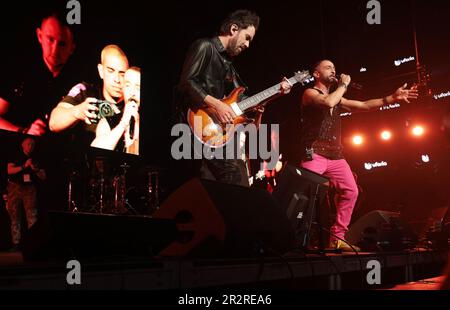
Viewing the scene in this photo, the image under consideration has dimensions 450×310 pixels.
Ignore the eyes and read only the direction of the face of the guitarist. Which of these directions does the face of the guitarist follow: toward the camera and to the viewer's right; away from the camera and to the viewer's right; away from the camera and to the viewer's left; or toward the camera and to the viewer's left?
toward the camera and to the viewer's right

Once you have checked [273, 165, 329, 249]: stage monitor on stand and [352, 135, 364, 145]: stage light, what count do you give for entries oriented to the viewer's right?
0

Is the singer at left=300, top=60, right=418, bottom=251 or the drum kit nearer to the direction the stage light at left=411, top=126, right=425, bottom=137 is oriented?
the singer

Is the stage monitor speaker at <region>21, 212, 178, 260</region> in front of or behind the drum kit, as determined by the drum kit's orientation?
in front

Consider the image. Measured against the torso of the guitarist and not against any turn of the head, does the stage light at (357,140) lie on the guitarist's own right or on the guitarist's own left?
on the guitarist's own left

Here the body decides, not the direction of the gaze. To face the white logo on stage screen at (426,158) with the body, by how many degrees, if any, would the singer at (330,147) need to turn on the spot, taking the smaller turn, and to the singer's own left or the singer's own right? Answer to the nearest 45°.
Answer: approximately 90° to the singer's own left

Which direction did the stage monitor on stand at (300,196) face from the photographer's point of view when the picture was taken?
facing away from the viewer and to the left of the viewer

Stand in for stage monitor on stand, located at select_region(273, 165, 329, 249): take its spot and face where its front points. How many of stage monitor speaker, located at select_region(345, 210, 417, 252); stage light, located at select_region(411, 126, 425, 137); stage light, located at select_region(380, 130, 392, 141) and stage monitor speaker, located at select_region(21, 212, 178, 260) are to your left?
1

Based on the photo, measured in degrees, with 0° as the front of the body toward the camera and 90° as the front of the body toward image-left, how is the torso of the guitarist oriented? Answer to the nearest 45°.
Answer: approximately 315°

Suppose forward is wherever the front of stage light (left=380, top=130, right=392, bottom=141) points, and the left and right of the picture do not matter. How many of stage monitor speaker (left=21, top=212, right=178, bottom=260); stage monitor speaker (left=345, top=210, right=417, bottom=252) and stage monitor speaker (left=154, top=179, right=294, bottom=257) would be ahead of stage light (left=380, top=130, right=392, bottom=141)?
3
